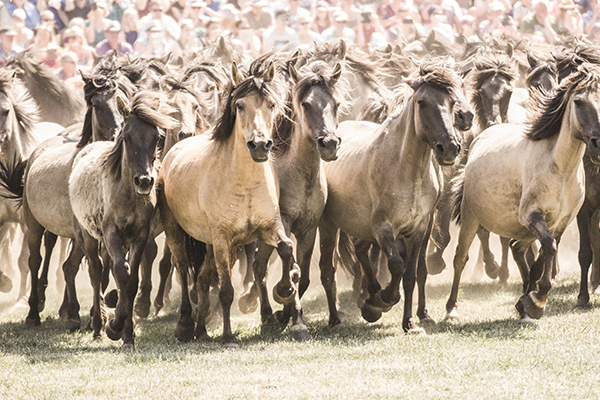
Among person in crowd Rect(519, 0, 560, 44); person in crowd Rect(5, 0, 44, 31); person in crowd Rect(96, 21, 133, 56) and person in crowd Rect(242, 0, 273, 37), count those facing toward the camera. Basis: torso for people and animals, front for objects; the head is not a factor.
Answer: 4

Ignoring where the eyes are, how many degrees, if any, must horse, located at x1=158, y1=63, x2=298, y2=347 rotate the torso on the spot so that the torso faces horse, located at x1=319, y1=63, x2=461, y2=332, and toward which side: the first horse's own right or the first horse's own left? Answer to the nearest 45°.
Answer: approximately 45° to the first horse's own left

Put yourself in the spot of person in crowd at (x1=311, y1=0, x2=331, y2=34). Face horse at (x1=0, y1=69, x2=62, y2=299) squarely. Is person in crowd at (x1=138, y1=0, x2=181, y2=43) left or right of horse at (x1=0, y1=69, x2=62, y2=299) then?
right

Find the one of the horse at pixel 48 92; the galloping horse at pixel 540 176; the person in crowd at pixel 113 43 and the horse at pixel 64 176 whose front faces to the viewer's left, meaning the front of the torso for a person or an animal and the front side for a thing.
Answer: the horse at pixel 48 92

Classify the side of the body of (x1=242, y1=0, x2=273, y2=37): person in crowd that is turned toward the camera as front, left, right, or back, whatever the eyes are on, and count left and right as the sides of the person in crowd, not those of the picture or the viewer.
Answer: front

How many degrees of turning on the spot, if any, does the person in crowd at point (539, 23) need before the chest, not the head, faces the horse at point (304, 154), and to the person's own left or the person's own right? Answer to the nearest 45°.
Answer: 0° — they already face it

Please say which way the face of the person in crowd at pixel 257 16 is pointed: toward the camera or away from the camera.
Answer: toward the camera

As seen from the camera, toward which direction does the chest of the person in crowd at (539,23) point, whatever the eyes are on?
toward the camera

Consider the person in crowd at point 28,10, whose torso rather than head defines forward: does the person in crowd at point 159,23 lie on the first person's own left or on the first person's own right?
on the first person's own left

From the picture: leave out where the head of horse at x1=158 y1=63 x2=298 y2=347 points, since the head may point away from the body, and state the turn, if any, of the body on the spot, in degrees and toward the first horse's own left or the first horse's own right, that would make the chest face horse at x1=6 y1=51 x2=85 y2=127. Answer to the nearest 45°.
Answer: approximately 180°

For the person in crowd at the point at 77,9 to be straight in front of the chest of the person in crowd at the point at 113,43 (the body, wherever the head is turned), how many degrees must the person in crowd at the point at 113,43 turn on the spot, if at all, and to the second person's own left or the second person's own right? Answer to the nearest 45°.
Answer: approximately 135° to the second person's own right

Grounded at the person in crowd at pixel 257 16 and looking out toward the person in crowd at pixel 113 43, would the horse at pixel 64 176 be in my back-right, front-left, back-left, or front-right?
front-left

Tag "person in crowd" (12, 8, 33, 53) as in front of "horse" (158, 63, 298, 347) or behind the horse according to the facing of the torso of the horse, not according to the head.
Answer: behind

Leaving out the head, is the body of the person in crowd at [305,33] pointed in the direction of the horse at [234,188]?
yes

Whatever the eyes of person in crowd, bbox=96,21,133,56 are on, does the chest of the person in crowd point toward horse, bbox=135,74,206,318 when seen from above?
yes

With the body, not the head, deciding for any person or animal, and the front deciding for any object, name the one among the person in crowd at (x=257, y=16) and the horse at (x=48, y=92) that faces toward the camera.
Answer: the person in crowd

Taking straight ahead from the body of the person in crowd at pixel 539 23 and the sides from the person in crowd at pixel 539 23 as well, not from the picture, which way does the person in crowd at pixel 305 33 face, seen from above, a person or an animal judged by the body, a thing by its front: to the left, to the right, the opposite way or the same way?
the same way

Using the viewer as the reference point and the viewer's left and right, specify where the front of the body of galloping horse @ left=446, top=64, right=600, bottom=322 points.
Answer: facing the viewer and to the right of the viewer
